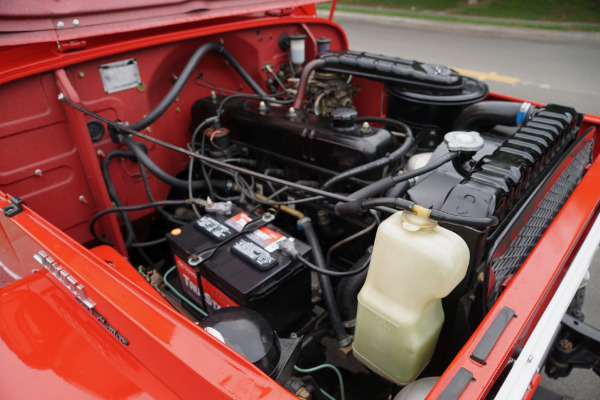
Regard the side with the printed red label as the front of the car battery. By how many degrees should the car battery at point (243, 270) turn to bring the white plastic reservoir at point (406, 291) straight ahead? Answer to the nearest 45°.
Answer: approximately 90° to its left

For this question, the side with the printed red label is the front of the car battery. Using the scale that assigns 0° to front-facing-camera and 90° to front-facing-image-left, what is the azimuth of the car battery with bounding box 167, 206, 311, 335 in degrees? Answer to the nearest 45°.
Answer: approximately 45°
